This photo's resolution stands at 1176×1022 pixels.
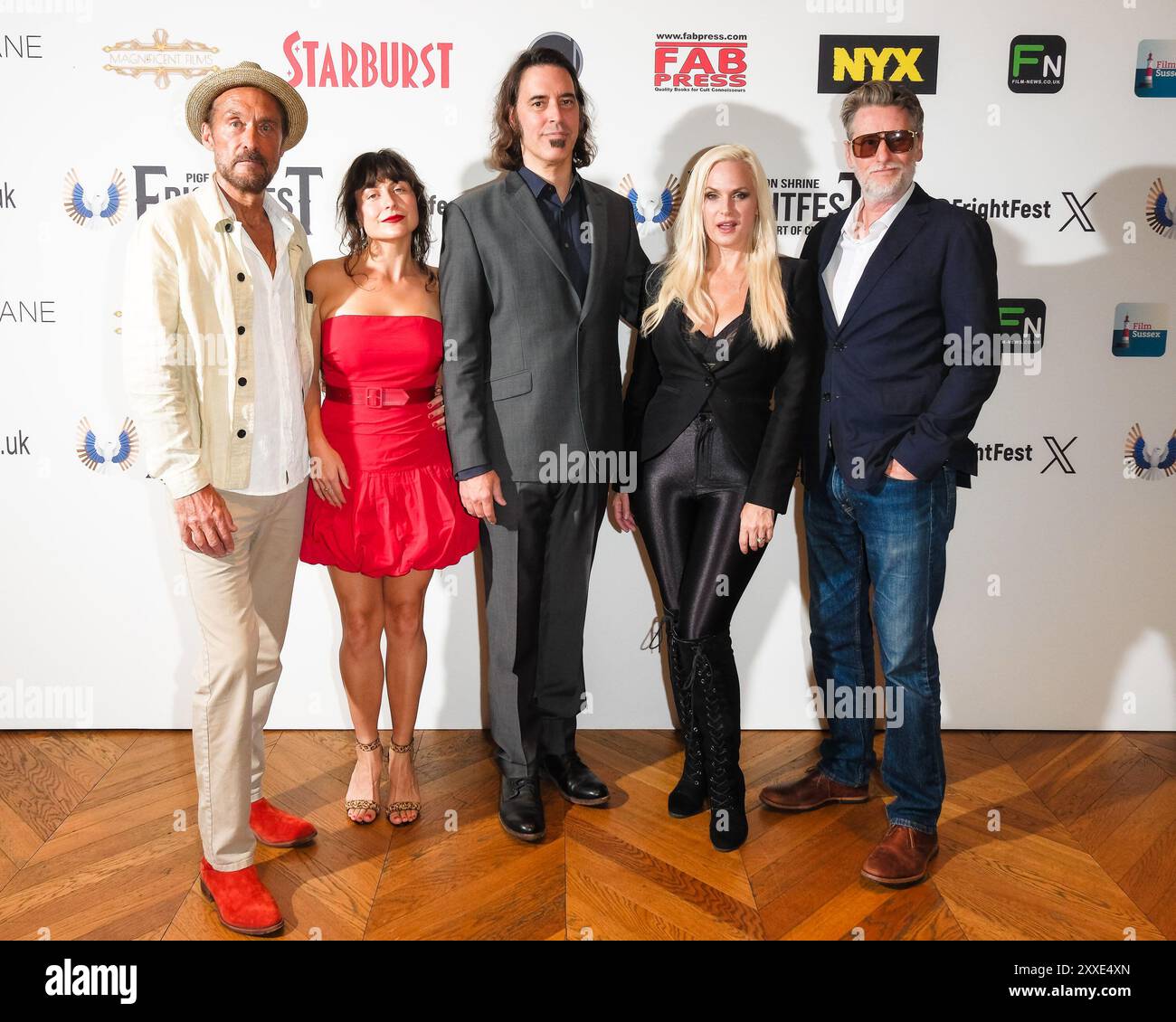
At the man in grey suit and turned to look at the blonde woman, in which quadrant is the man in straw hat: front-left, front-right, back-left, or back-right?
back-right

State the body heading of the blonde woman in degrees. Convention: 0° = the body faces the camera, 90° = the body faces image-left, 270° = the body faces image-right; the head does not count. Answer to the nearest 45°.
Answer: approximately 0°

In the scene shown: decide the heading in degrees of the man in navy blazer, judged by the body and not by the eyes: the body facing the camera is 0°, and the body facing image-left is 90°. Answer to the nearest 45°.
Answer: approximately 45°

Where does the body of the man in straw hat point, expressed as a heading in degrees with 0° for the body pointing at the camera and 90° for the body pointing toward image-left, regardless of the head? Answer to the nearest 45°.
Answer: approximately 315°

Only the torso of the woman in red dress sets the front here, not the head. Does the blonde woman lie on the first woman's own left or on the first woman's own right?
on the first woman's own left

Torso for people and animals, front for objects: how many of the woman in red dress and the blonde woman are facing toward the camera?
2

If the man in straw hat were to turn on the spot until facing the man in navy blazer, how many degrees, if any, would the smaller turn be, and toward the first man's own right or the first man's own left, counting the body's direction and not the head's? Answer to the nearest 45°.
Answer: approximately 45° to the first man's own left

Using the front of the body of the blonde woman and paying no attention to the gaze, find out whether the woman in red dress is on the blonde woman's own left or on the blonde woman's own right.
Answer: on the blonde woman's own right
